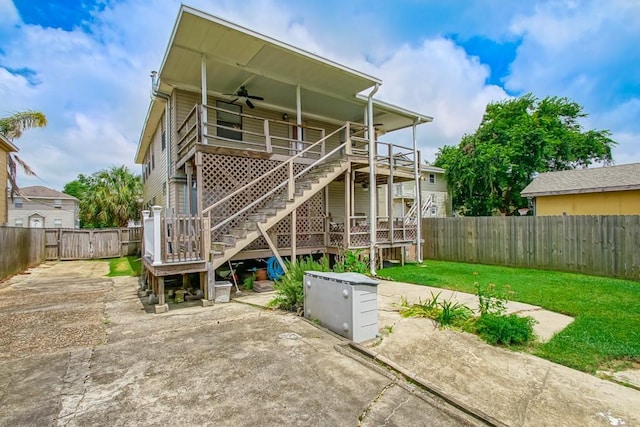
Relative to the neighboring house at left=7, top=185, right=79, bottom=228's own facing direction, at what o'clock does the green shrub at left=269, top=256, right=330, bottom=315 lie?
The green shrub is roughly at 12 o'clock from the neighboring house.

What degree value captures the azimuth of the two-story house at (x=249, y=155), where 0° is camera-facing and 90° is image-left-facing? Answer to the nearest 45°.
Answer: approximately 315°

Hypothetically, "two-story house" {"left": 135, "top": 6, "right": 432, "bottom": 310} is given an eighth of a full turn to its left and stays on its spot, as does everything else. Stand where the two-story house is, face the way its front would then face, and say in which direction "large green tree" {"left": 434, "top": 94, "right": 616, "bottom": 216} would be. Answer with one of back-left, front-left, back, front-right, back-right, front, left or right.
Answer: front-left

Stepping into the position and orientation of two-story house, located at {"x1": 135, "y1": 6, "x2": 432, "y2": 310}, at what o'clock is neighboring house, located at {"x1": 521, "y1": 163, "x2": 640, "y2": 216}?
The neighboring house is roughly at 10 o'clock from the two-story house.

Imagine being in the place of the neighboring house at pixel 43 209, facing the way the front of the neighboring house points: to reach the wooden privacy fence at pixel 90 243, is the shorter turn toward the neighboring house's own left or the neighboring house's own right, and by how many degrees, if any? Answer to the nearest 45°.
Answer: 0° — it already faces it

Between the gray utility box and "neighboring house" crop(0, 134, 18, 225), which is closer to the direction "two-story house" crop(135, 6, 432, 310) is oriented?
the gray utility box

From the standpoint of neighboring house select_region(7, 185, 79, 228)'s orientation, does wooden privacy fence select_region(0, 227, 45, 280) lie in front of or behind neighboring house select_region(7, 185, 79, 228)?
in front
